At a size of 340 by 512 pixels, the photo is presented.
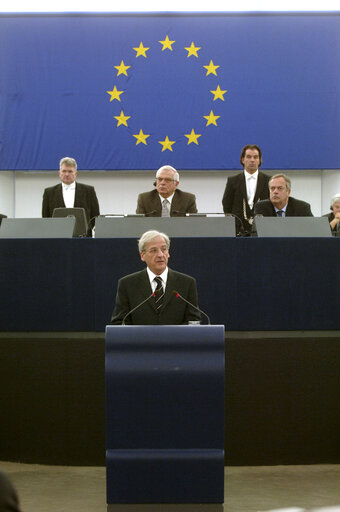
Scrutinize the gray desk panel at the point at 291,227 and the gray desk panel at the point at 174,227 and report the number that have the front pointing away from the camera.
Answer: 2

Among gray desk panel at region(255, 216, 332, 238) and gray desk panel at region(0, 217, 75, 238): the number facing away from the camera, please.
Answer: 2

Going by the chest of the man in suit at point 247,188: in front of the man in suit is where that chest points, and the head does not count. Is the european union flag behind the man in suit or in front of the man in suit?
behind

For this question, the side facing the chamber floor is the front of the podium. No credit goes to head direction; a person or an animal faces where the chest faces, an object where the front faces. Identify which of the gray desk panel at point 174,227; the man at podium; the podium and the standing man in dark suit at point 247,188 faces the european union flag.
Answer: the gray desk panel

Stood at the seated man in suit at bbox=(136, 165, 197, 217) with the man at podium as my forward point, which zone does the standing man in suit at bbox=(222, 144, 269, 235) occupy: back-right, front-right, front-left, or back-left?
back-left

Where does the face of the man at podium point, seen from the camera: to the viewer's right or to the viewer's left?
to the viewer's right

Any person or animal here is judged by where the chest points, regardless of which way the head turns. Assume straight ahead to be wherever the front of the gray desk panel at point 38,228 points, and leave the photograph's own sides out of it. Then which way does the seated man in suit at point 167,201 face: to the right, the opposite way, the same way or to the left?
the opposite way

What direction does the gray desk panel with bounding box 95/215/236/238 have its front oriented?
away from the camera

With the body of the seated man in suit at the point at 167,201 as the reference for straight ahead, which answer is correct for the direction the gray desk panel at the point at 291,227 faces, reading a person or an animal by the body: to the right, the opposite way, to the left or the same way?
the opposite way

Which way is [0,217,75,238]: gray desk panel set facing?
away from the camera
